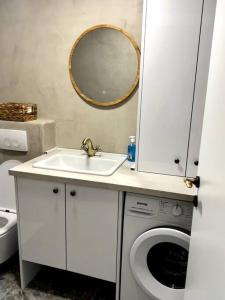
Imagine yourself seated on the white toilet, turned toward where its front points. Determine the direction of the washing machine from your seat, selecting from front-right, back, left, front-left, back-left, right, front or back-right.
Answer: left

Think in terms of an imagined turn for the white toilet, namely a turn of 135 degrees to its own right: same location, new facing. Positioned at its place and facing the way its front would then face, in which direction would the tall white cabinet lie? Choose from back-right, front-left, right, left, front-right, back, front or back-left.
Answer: back-right

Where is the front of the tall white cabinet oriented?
toward the camera

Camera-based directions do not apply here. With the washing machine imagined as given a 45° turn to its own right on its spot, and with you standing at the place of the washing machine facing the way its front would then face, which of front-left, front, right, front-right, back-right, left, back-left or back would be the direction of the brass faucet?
right

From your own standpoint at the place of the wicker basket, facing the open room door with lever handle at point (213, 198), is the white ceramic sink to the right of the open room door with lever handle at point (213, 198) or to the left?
left

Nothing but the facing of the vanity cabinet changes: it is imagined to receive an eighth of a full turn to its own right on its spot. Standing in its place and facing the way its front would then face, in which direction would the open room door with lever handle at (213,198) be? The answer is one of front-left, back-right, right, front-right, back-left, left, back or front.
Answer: back-left

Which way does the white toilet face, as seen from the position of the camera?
facing the viewer and to the left of the viewer

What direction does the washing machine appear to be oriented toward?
toward the camera

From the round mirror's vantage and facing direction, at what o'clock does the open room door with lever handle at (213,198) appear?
The open room door with lever handle is roughly at 10 o'clock from the round mirror.

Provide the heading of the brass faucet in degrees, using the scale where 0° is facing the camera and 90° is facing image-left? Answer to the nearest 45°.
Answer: approximately 45°

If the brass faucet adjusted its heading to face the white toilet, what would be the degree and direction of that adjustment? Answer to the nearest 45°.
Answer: approximately 45° to its right
